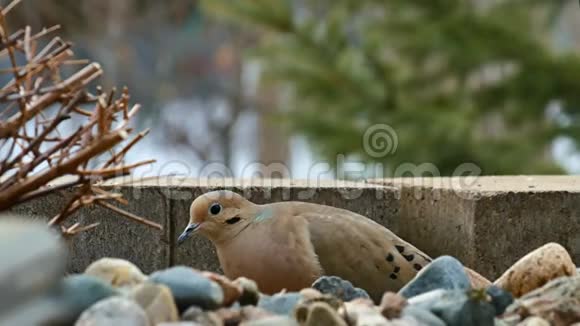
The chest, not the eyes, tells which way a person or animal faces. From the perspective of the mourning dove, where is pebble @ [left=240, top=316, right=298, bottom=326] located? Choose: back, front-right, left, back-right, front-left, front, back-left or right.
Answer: left

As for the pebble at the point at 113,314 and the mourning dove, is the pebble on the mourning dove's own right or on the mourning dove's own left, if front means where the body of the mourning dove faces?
on the mourning dove's own left

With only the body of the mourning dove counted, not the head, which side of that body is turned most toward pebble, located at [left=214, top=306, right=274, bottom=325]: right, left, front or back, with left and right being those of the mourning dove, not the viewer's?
left

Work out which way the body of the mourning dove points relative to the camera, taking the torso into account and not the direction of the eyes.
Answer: to the viewer's left

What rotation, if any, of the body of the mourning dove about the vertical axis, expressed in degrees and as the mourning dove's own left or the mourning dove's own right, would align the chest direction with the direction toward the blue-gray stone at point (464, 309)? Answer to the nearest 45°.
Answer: approximately 135° to the mourning dove's own left
